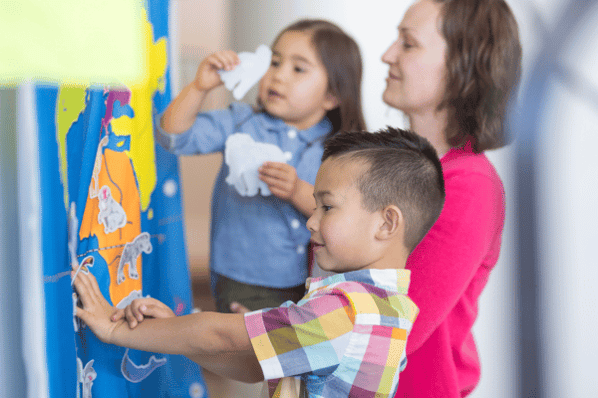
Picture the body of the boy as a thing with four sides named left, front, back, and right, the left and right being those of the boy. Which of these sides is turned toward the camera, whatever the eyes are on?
left

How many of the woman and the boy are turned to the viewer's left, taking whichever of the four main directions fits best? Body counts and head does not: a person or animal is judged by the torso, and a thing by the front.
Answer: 2

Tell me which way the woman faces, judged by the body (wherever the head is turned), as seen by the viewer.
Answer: to the viewer's left

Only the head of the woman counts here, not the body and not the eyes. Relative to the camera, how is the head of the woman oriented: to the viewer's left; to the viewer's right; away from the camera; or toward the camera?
to the viewer's left
